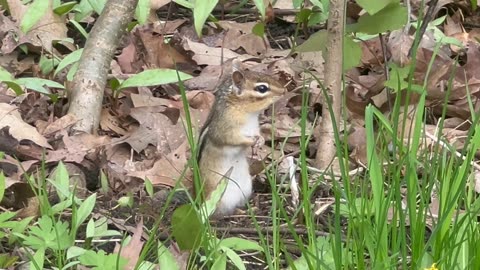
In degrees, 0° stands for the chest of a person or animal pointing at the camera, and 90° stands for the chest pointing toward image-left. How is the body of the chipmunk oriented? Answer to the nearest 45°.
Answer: approximately 270°

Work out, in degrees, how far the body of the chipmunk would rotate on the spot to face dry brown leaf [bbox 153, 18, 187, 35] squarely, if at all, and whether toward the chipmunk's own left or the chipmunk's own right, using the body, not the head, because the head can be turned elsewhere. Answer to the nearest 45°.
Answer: approximately 90° to the chipmunk's own left

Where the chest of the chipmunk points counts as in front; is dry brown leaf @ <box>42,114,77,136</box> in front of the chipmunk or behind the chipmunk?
behind

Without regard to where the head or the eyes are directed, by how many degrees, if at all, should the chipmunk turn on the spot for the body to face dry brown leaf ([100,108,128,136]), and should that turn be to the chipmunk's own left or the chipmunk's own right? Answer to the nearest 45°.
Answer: approximately 135° to the chipmunk's own left

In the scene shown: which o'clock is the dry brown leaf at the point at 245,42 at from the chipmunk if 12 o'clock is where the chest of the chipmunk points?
The dry brown leaf is roughly at 9 o'clock from the chipmunk.

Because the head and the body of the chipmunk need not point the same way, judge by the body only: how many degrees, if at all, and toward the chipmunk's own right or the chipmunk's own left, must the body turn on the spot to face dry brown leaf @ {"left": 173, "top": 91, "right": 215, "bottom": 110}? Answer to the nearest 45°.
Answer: approximately 90° to the chipmunk's own left

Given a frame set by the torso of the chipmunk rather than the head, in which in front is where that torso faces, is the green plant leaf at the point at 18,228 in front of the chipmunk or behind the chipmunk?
behind

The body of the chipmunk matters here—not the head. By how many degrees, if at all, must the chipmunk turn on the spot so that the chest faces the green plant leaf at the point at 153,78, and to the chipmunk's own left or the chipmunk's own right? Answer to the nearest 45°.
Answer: approximately 135° to the chipmunk's own left

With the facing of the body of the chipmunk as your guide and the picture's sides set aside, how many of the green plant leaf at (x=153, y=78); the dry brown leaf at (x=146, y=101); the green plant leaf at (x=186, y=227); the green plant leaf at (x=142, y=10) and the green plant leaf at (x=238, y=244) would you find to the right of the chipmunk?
2

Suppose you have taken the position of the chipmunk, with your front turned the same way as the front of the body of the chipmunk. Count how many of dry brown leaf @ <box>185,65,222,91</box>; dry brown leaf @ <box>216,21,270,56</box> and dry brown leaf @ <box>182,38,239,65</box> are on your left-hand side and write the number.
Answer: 3

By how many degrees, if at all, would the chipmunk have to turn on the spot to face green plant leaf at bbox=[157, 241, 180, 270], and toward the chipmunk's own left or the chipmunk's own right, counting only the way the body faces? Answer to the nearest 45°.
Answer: approximately 90° to the chipmunk's own right

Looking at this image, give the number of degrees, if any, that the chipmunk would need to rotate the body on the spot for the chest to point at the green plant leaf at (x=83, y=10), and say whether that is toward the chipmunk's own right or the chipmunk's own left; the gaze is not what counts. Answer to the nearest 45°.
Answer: approximately 135° to the chipmunk's own left
